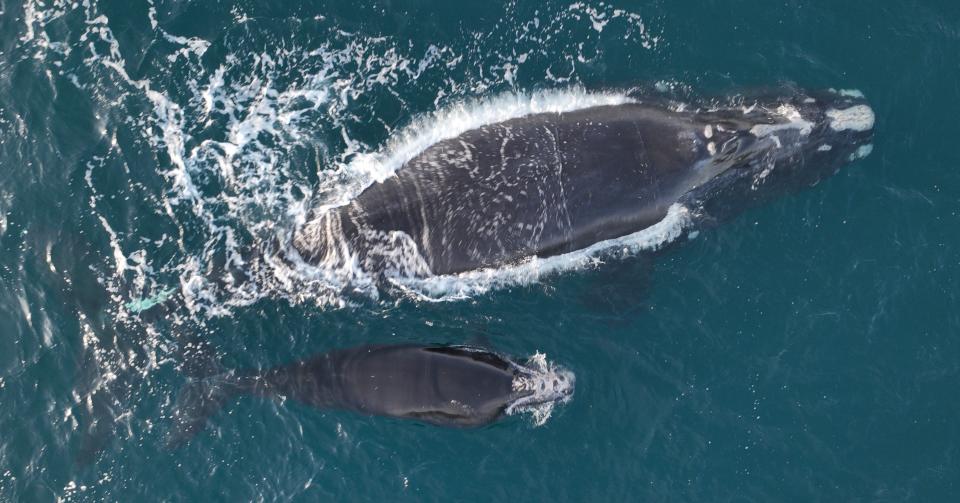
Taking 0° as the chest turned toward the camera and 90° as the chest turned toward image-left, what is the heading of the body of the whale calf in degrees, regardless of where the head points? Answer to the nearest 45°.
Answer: approximately 270°

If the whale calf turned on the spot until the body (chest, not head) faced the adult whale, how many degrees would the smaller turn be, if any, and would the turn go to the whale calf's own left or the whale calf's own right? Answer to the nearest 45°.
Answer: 0° — it already faces it

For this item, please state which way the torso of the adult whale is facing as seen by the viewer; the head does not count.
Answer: to the viewer's right

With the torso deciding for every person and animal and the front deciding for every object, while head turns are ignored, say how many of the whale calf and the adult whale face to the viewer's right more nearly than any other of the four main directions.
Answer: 2

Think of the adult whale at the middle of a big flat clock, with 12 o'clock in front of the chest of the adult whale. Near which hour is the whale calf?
The whale calf is roughly at 5 o'clock from the adult whale.
